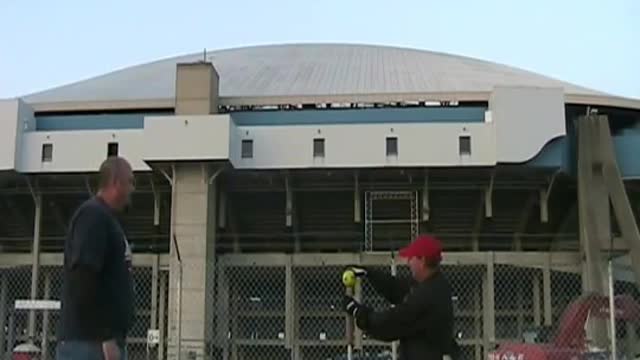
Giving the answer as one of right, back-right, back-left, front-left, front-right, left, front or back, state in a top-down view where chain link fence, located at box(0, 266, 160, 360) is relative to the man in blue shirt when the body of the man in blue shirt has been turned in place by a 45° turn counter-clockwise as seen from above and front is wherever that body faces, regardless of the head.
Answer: front-left

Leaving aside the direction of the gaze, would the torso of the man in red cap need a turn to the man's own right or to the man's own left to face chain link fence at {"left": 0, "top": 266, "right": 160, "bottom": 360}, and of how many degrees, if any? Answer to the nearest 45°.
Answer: approximately 45° to the man's own right

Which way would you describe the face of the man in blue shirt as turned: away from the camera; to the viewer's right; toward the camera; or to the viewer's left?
to the viewer's right

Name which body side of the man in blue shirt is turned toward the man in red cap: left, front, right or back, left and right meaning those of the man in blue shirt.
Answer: front

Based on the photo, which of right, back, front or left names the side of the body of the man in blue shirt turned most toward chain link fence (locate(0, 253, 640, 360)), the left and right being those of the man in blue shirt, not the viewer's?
left

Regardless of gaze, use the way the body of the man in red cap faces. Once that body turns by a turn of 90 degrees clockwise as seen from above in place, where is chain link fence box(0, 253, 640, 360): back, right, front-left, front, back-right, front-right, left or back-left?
front

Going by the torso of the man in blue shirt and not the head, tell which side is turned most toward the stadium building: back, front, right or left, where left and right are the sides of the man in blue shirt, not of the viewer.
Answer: left

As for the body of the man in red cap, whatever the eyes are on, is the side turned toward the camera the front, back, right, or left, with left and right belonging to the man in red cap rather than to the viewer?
left

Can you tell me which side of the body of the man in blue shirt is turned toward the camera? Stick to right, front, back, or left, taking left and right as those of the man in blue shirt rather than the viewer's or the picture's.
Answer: right

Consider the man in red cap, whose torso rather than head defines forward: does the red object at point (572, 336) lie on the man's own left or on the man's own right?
on the man's own right

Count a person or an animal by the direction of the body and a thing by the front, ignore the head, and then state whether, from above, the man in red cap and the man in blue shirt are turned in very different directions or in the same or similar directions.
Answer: very different directions

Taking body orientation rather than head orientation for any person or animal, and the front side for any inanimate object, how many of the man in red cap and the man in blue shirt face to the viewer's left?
1

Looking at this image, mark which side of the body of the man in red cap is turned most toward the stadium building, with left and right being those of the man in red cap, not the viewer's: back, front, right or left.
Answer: right
